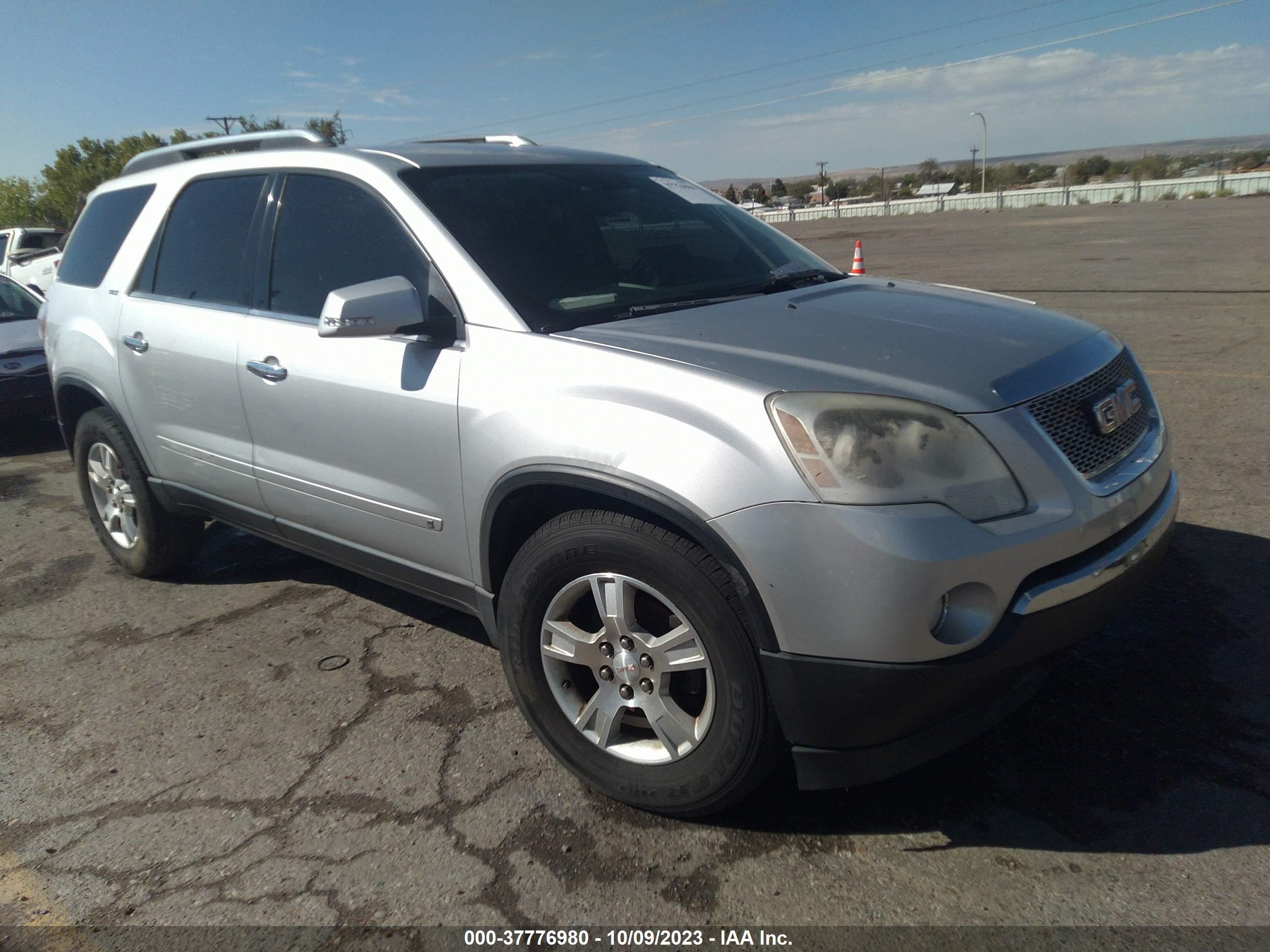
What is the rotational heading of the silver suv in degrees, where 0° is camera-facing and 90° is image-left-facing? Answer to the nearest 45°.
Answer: approximately 315°

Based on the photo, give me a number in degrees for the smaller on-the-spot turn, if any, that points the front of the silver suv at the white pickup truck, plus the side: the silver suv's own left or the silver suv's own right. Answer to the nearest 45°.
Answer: approximately 180°
